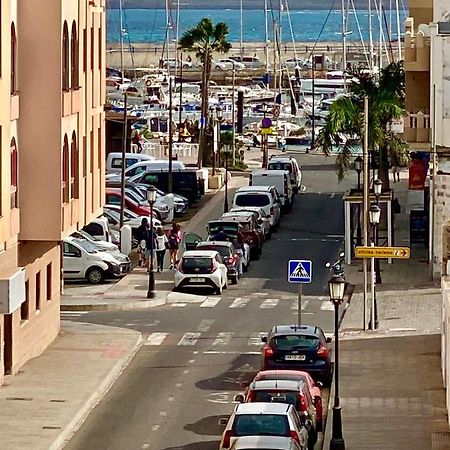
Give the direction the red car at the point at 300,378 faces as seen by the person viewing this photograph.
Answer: facing away from the viewer

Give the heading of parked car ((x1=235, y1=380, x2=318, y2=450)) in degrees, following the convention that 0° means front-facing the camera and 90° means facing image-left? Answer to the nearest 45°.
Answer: approximately 180°

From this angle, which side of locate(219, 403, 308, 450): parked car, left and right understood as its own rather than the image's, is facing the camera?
back

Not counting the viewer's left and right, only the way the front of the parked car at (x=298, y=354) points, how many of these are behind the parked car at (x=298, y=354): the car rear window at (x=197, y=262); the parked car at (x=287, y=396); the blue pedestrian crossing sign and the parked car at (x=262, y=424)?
2

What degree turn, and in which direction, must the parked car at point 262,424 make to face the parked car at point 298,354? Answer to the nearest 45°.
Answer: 0° — it already faces it

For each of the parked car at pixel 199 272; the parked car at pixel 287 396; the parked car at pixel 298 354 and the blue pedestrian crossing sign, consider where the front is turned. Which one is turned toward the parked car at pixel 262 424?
the blue pedestrian crossing sign

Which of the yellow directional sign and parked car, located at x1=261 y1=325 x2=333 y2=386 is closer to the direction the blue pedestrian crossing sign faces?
the parked car

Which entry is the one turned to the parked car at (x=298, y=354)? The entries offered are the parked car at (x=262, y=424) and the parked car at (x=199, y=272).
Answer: the parked car at (x=262, y=424)

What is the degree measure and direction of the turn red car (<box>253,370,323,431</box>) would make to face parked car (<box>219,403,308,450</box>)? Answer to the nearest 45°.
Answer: approximately 180°
